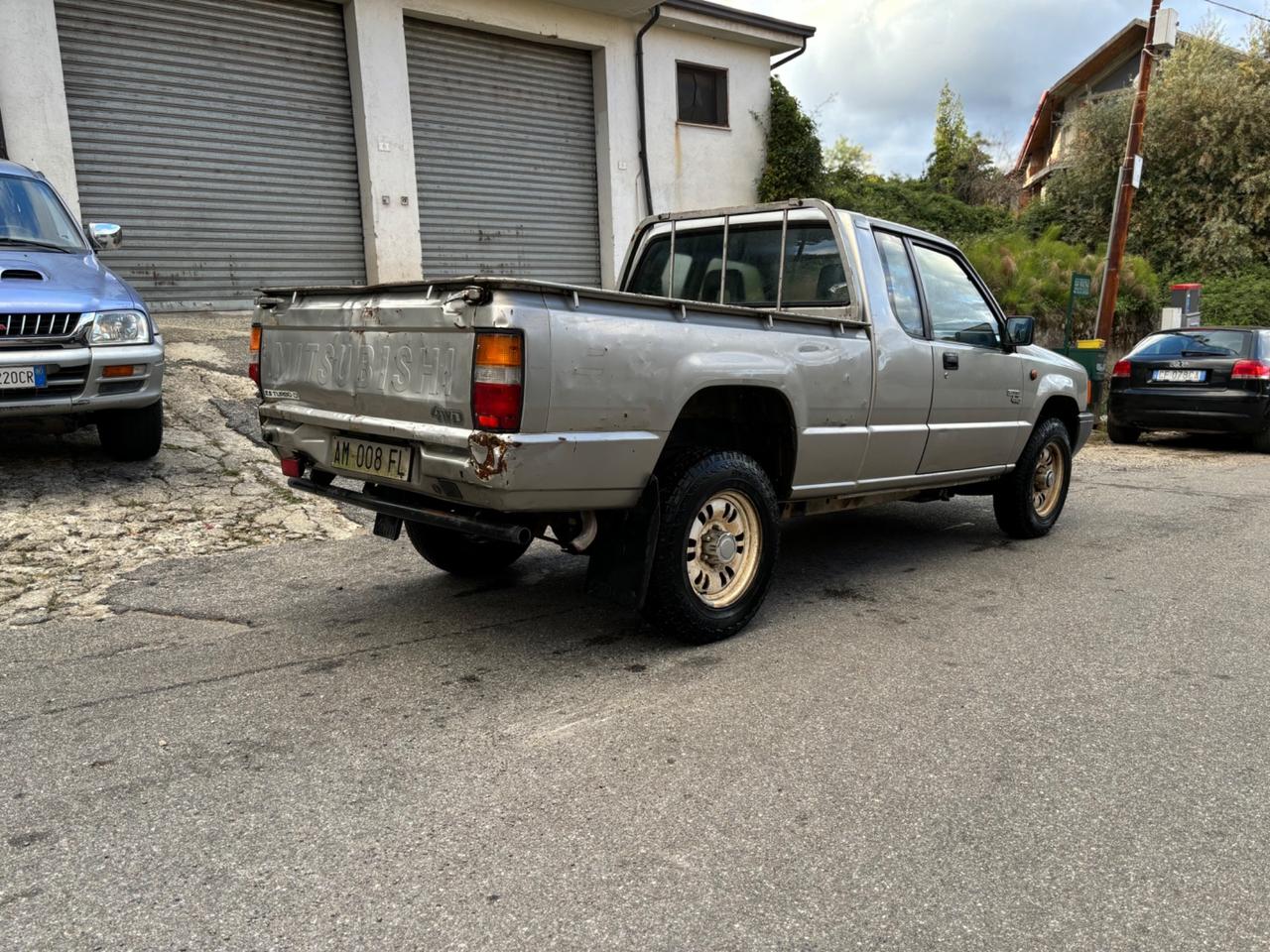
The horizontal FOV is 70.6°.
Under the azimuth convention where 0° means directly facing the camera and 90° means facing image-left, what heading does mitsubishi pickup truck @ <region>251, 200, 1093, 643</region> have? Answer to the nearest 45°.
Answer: approximately 225°

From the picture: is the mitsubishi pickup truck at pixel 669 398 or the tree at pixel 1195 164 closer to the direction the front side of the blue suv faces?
the mitsubishi pickup truck

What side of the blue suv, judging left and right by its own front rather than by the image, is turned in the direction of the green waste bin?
left

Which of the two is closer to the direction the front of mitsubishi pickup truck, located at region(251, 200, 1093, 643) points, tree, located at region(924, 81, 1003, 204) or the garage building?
the tree

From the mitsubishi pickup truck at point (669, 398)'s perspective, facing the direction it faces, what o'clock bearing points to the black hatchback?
The black hatchback is roughly at 12 o'clock from the mitsubishi pickup truck.

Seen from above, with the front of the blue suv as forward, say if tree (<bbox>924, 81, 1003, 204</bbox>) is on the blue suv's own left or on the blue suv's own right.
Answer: on the blue suv's own left

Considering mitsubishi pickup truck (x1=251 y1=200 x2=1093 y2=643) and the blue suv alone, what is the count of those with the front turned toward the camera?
1

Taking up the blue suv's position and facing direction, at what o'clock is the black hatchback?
The black hatchback is roughly at 9 o'clock from the blue suv.

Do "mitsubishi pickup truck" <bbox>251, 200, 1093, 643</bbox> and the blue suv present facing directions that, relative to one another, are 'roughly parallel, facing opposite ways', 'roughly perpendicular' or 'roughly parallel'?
roughly perpendicular

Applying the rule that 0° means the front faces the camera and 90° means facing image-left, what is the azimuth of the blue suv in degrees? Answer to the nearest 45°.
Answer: approximately 0°
